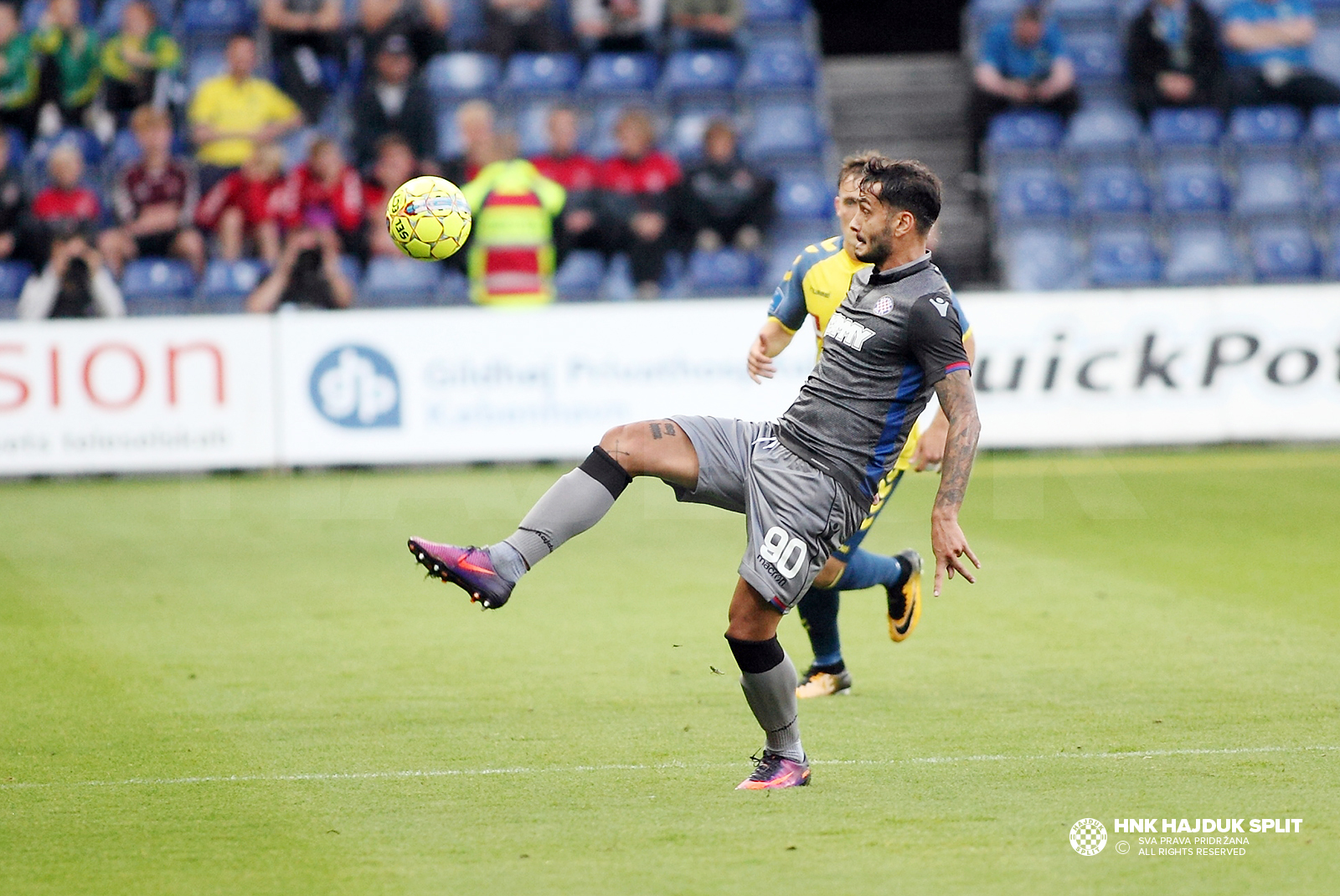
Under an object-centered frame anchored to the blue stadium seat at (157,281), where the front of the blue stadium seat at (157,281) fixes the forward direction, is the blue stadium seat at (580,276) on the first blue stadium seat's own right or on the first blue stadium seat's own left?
on the first blue stadium seat's own left

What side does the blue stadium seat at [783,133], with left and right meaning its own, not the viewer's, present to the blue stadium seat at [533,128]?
right

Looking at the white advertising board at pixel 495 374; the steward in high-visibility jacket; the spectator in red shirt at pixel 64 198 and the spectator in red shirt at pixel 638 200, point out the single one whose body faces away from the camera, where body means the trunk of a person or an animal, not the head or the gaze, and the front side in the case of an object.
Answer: the steward in high-visibility jacket

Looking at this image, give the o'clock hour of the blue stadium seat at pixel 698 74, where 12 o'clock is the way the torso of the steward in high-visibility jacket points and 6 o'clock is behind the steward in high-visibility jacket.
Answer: The blue stadium seat is roughly at 1 o'clock from the steward in high-visibility jacket.

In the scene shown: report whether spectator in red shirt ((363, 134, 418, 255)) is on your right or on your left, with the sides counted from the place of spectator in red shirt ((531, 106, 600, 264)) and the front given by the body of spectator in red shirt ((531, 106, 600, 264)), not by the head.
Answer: on your right

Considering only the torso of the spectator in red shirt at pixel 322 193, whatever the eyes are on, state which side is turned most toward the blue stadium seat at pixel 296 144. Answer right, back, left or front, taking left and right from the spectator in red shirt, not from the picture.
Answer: back

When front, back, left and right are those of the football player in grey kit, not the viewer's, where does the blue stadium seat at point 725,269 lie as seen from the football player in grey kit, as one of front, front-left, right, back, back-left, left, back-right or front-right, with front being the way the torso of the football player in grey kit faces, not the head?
back-right

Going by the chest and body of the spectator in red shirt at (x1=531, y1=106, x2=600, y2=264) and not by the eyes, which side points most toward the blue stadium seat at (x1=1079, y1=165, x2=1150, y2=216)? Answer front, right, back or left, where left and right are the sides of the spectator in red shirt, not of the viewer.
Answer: left

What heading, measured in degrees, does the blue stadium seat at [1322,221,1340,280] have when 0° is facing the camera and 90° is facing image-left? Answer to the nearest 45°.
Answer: approximately 0°

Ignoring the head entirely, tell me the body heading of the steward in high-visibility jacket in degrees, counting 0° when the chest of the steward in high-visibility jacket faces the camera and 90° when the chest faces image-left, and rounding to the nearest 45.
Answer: approximately 180°
